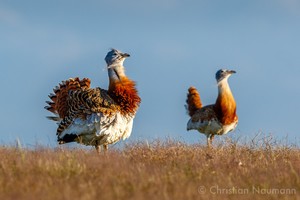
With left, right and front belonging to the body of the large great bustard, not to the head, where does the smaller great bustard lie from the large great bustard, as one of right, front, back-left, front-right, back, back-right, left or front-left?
front-left

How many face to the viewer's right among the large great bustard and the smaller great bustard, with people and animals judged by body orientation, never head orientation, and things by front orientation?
2

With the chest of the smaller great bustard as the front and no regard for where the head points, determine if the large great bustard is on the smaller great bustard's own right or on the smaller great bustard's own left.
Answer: on the smaller great bustard's own right

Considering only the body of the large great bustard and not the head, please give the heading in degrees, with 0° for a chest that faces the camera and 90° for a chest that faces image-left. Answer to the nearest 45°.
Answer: approximately 270°

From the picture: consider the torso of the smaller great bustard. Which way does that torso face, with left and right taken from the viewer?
facing to the right of the viewer
